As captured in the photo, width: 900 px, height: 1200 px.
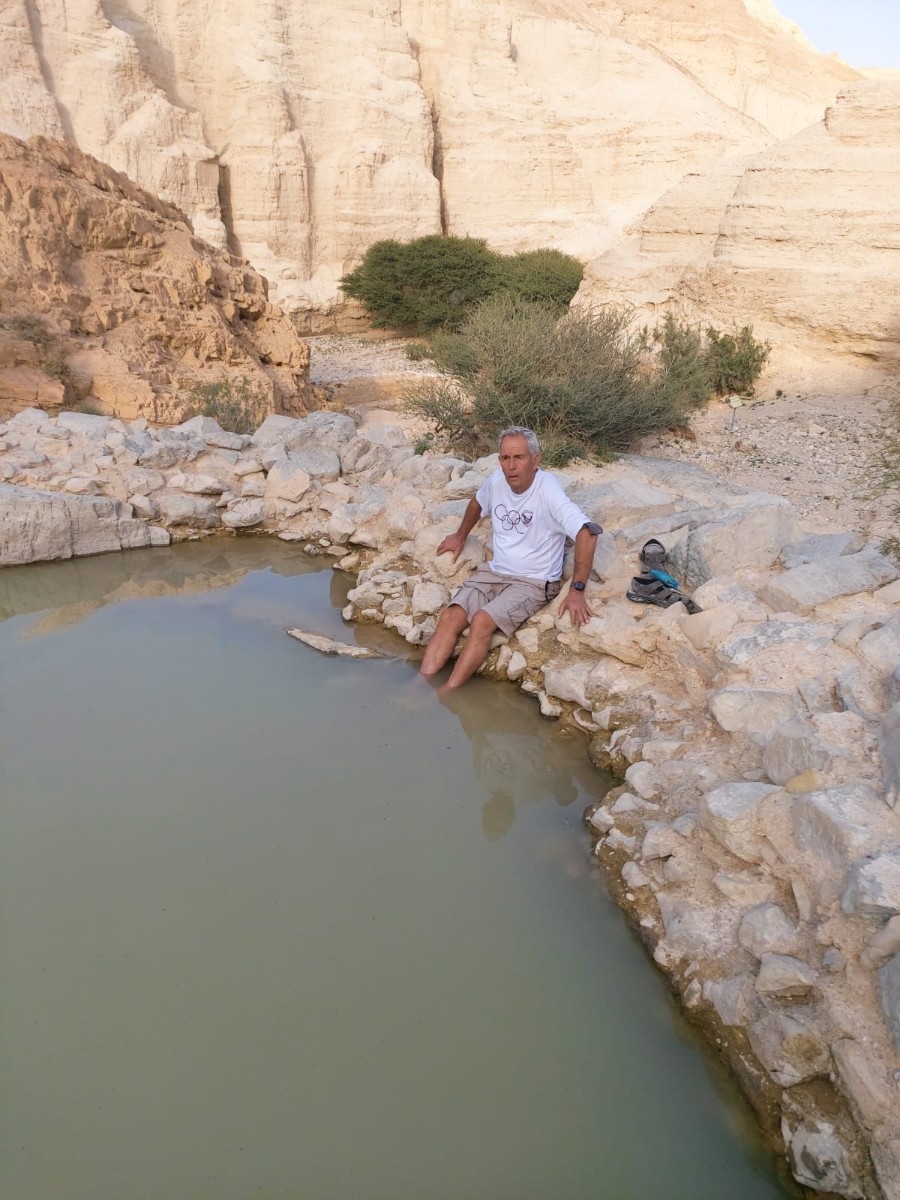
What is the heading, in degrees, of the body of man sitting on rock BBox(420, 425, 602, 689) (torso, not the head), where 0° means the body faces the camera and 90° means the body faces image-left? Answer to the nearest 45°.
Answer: approximately 45°

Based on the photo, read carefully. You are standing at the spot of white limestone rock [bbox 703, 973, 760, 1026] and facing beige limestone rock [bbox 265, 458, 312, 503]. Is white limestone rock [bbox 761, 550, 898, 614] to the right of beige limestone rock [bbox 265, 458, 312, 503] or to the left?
right

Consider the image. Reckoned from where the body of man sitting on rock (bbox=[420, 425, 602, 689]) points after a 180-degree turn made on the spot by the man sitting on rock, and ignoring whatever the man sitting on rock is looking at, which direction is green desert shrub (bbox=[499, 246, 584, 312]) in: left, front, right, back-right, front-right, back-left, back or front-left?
front-left

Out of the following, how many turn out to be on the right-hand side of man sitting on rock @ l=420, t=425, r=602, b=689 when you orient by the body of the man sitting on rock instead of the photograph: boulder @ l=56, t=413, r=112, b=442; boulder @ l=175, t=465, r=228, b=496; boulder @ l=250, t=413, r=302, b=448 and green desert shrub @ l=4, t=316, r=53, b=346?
4

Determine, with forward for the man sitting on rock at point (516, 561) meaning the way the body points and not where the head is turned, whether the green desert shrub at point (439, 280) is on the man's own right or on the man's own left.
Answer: on the man's own right

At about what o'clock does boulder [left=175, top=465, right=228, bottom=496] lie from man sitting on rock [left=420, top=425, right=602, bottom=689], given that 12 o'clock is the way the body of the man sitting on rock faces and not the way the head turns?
The boulder is roughly at 3 o'clock from the man sitting on rock.

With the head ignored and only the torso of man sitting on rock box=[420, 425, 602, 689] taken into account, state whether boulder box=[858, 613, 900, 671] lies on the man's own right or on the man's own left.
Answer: on the man's own left

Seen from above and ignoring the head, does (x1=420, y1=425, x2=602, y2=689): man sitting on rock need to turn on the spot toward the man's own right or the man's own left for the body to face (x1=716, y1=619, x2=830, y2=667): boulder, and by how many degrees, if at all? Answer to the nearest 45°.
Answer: approximately 90° to the man's own left

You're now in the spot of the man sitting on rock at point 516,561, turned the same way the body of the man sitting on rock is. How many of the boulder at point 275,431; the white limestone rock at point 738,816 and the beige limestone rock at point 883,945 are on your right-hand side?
1

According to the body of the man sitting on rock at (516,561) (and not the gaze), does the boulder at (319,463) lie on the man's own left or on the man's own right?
on the man's own right

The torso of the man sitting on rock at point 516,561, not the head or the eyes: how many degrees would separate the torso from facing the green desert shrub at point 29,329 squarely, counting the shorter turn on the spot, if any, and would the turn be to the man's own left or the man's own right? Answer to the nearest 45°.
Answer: approximately 90° to the man's own right
